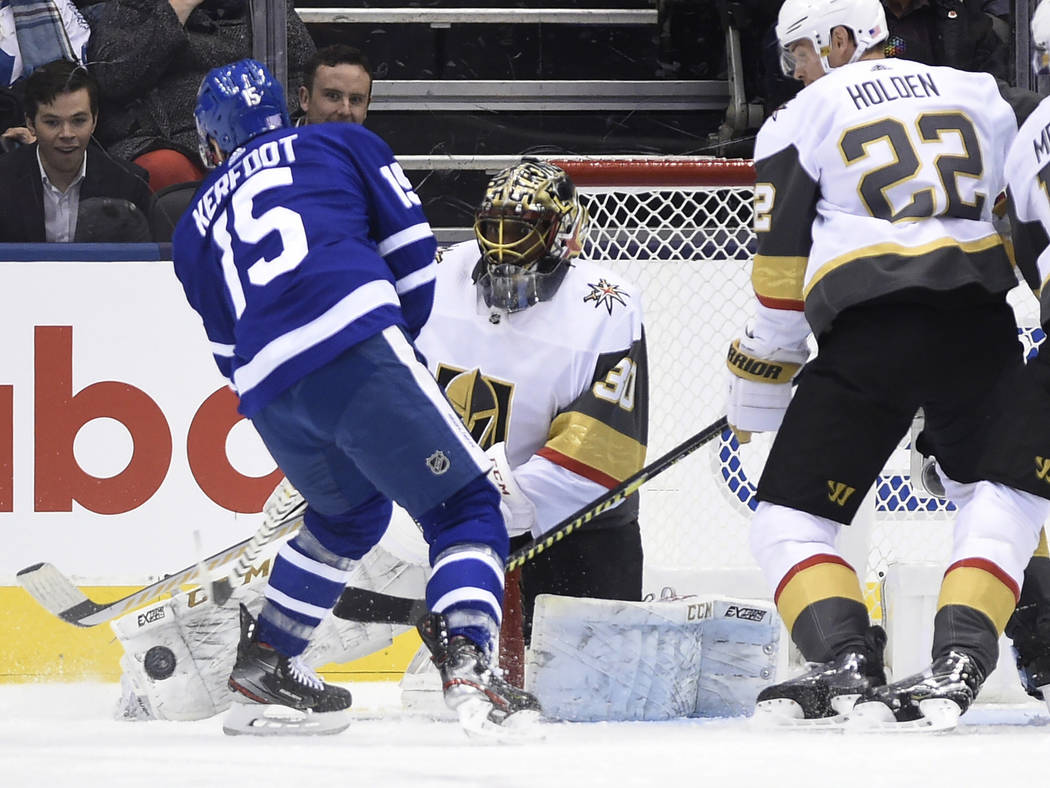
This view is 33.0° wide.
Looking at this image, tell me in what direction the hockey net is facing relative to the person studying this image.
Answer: facing the viewer

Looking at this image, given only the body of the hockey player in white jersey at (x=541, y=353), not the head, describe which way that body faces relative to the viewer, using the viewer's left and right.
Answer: facing the viewer and to the left of the viewer

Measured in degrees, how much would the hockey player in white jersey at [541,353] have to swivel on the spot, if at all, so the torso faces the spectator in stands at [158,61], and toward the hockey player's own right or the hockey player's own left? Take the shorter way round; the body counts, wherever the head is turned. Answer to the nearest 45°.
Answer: approximately 90° to the hockey player's own right

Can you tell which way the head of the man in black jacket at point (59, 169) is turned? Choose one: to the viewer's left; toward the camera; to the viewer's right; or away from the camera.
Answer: toward the camera

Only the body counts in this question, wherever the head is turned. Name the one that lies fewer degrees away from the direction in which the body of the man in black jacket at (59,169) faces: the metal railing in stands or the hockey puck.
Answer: the hockey puck

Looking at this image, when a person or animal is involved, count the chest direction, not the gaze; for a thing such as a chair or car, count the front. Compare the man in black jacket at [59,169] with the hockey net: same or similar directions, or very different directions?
same or similar directions

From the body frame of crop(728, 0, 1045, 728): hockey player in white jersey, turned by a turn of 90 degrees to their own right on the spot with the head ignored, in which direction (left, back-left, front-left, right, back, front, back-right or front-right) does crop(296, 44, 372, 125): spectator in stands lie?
left

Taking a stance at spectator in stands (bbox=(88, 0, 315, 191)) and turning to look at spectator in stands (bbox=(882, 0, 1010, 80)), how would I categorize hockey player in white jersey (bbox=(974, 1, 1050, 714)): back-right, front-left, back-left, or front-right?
front-right

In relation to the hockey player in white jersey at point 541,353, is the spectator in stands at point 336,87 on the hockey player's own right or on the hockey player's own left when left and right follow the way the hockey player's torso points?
on the hockey player's own right

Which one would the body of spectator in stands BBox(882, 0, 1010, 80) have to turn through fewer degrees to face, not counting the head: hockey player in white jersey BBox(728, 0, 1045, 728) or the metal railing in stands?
the hockey player in white jersey

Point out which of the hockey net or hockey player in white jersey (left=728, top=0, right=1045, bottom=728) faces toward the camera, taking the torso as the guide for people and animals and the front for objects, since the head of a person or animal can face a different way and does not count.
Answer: the hockey net

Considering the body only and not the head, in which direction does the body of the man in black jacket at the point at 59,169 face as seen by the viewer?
toward the camera

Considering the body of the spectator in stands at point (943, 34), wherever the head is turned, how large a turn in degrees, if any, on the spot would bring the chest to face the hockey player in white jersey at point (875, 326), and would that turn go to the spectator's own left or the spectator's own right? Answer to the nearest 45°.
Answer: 0° — they already face them

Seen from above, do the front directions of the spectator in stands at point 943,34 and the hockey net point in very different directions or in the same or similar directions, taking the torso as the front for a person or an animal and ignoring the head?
same or similar directions

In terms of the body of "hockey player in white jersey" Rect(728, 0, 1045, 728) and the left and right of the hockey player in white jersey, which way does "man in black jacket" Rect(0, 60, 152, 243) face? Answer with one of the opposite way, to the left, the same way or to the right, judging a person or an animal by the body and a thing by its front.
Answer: the opposite way

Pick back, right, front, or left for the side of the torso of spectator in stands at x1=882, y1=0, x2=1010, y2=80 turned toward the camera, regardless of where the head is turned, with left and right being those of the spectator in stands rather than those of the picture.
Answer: front

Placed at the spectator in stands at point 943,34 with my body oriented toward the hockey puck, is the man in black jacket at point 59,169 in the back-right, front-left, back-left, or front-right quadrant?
front-right
